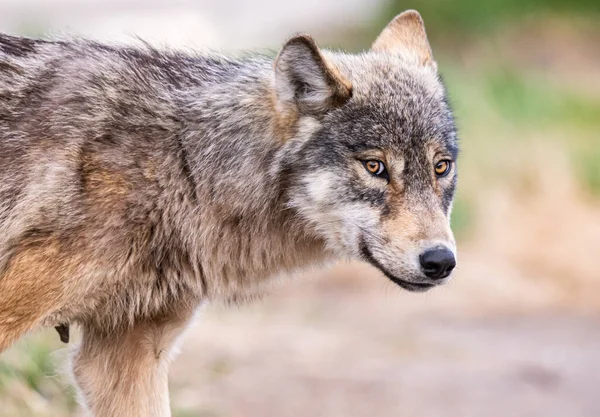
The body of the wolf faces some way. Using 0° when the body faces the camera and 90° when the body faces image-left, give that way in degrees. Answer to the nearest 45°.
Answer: approximately 270°
